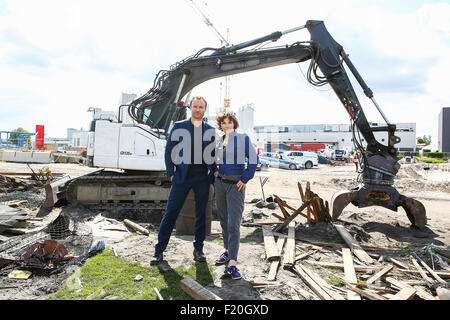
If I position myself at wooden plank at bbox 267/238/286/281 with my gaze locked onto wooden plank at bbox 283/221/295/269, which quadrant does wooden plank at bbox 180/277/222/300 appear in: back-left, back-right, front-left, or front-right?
back-left

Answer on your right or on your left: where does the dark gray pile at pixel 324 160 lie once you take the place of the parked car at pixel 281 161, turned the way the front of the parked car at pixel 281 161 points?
on your left

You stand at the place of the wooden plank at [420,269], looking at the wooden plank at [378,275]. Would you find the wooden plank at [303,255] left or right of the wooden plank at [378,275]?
right

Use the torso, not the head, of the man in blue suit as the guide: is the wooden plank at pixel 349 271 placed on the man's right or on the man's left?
on the man's left

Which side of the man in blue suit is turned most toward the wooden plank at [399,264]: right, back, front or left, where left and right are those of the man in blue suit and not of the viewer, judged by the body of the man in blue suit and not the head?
left

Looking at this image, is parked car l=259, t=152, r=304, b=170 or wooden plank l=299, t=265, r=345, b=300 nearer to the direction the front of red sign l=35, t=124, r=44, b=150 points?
the wooden plank

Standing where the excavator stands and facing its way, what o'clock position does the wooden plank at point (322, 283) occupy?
The wooden plank is roughly at 2 o'clock from the excavator.

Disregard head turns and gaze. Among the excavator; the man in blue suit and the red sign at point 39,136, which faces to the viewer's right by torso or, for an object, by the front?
the excavator

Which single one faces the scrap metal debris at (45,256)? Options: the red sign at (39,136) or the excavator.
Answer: the red sign

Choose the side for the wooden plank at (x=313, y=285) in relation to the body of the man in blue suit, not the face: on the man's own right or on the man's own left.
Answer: on the man's own left

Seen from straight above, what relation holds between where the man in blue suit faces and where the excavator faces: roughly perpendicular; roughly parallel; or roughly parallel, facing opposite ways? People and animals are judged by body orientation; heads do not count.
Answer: roughly perpendicular
